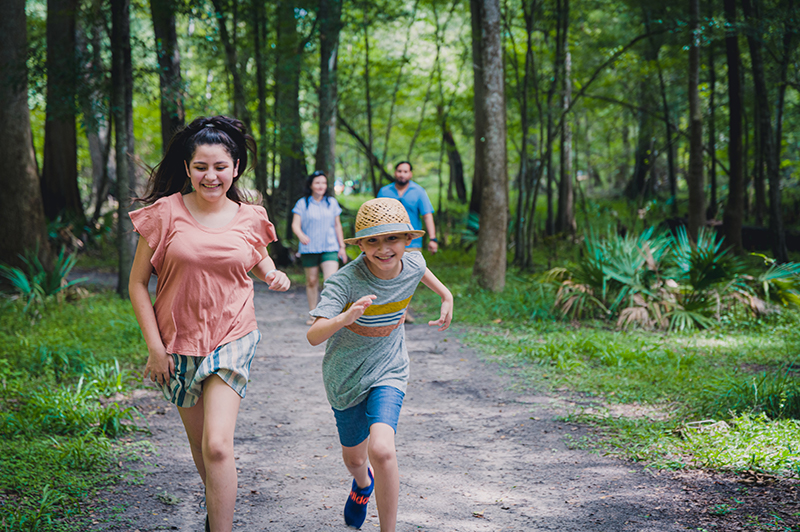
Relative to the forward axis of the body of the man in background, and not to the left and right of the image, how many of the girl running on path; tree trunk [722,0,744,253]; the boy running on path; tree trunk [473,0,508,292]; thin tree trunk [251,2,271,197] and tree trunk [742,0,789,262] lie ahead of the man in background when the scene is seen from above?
2

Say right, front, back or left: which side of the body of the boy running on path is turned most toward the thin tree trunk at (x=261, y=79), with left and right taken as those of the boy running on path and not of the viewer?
back

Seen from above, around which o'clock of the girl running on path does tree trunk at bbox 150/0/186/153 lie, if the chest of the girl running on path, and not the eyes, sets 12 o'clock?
The tree trunk is roughly at 6 o'clock from the girl running on path.

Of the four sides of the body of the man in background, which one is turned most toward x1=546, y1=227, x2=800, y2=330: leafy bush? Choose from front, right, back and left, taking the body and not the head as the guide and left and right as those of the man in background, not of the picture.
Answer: left

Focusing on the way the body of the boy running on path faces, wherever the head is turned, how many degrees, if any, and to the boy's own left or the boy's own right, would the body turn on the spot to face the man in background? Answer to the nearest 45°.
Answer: approximately 180°

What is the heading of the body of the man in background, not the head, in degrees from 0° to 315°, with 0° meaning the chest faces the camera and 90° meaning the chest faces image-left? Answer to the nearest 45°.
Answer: approximately 0°

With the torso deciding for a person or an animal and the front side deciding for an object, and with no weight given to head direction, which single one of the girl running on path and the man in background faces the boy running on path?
the man in background

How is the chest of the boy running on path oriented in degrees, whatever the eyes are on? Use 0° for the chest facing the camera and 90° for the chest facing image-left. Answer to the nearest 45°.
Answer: approximately 0°

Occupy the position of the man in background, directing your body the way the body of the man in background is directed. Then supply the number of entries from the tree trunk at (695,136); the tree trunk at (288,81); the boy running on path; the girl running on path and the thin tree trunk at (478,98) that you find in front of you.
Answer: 2

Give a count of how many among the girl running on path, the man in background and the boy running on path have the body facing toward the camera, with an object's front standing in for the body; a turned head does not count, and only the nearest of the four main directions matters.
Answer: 3
